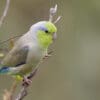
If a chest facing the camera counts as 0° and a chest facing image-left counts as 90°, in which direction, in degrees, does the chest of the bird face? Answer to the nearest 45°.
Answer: approximately 270°
